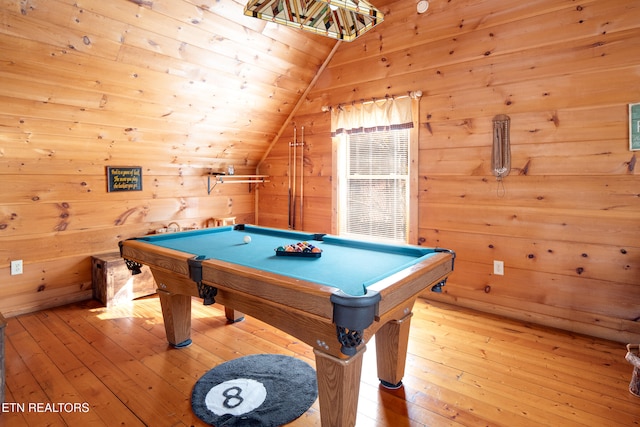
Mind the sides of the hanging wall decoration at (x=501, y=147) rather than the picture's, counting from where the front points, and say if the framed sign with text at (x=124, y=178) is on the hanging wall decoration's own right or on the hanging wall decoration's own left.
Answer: on the hanging wall decoration's own right

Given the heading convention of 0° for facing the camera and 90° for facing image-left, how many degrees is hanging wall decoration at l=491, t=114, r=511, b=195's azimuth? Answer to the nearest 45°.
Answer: approximately 0°

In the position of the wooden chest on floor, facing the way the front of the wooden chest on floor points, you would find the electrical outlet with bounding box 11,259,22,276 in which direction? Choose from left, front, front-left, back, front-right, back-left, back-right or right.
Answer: back-right

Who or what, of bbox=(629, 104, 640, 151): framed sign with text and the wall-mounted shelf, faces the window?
the wall-mounted shelf

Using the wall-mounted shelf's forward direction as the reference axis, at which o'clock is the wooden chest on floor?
The wooden chest on floor is roughly at 3 o'clock from the wall-mounted shelf.

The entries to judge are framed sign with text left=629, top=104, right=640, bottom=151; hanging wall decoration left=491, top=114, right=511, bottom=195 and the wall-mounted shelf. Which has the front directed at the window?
the wall-mounted shelf

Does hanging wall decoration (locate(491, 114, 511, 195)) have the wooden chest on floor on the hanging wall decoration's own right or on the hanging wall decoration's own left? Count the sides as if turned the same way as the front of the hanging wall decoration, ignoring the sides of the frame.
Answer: on the hanging wall decoration's own right

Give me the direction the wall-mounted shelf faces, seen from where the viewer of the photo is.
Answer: facing the viewer and to the right of the viewer

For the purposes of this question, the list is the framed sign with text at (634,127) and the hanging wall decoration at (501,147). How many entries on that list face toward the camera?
2

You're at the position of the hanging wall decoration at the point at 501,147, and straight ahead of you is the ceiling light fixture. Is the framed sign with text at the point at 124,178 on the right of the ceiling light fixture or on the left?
right

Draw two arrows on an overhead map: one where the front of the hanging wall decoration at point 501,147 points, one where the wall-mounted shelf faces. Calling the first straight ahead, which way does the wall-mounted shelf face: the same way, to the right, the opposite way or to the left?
to the left

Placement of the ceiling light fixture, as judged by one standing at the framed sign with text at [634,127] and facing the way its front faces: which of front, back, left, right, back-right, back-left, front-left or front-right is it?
front-right

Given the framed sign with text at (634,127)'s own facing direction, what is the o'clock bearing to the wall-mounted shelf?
The wall-mounted shelf is roughly at 3 o'clock from the framed sign with text.

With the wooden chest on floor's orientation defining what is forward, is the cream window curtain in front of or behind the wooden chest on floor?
in front

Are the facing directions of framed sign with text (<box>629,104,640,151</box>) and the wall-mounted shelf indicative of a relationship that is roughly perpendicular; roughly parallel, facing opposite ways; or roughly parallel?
roughly perpendicular
